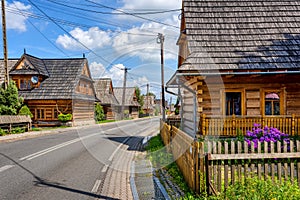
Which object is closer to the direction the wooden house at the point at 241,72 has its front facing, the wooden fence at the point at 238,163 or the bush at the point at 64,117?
the wooden fence

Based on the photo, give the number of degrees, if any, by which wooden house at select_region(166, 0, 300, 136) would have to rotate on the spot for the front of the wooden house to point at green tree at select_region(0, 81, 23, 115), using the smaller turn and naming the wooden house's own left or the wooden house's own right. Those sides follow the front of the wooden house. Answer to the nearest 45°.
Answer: approximately 90° to the wooden house's own right

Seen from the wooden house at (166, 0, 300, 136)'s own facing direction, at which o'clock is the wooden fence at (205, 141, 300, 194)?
The wooden fence is roughly at 12 o'clock from the wooden house.

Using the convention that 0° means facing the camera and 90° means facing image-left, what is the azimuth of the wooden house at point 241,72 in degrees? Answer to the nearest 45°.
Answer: approximately 0°
